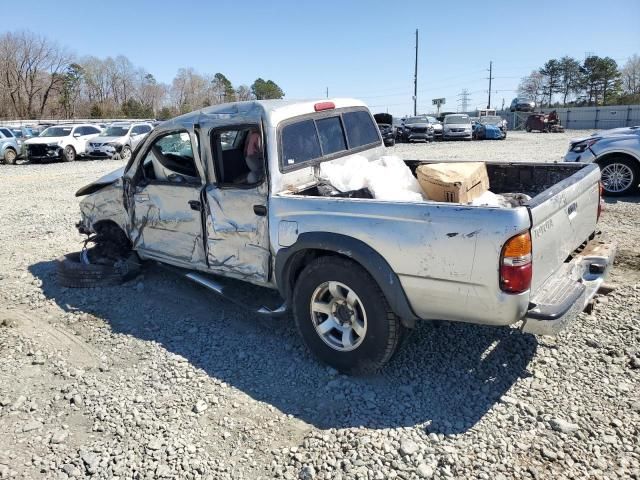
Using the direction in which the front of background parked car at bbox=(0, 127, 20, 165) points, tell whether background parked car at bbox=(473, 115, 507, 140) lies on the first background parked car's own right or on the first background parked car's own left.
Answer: on the first background parked car's own left

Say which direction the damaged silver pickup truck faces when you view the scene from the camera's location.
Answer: facing away from the viewer and to the left of the viewer

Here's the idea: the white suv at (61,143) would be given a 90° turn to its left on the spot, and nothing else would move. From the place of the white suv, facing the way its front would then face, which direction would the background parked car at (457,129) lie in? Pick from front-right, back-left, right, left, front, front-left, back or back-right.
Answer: front-left

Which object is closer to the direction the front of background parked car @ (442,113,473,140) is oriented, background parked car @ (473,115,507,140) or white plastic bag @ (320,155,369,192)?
the white plastic bag

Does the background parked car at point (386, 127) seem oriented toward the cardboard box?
yes

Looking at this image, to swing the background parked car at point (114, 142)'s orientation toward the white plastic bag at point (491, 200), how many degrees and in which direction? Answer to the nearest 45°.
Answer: approximately 45° to its left

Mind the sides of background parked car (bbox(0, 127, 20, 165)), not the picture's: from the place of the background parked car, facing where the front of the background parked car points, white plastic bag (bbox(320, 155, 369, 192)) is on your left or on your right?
on your left

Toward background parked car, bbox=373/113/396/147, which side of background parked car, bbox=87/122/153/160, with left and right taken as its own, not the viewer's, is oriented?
left

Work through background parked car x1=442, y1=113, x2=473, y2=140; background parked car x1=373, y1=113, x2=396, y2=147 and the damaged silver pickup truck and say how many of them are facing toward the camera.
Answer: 2

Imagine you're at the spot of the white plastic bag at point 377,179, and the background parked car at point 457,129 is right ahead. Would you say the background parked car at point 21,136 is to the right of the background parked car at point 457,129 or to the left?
left

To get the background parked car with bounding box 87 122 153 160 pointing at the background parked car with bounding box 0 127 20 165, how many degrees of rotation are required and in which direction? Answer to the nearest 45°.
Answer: approximately 45° to its right
